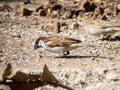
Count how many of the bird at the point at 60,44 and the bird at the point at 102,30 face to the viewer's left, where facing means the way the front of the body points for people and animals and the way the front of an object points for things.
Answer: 2

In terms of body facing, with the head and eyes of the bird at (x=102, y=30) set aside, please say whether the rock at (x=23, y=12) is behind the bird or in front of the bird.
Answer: in front

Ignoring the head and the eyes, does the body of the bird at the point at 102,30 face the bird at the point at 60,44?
no

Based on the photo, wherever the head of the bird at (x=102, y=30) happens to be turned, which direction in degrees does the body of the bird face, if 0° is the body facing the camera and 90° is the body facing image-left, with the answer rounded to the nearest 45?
approximately 90°

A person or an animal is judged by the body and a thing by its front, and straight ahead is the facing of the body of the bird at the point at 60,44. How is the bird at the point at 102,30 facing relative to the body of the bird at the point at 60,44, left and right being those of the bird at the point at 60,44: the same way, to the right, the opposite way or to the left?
the same way

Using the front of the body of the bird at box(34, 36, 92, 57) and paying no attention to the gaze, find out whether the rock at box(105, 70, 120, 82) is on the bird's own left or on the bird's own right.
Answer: on the bird's own left

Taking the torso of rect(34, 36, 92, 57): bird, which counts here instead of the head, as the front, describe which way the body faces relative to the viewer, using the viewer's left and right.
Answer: facing to the left of the viewer
